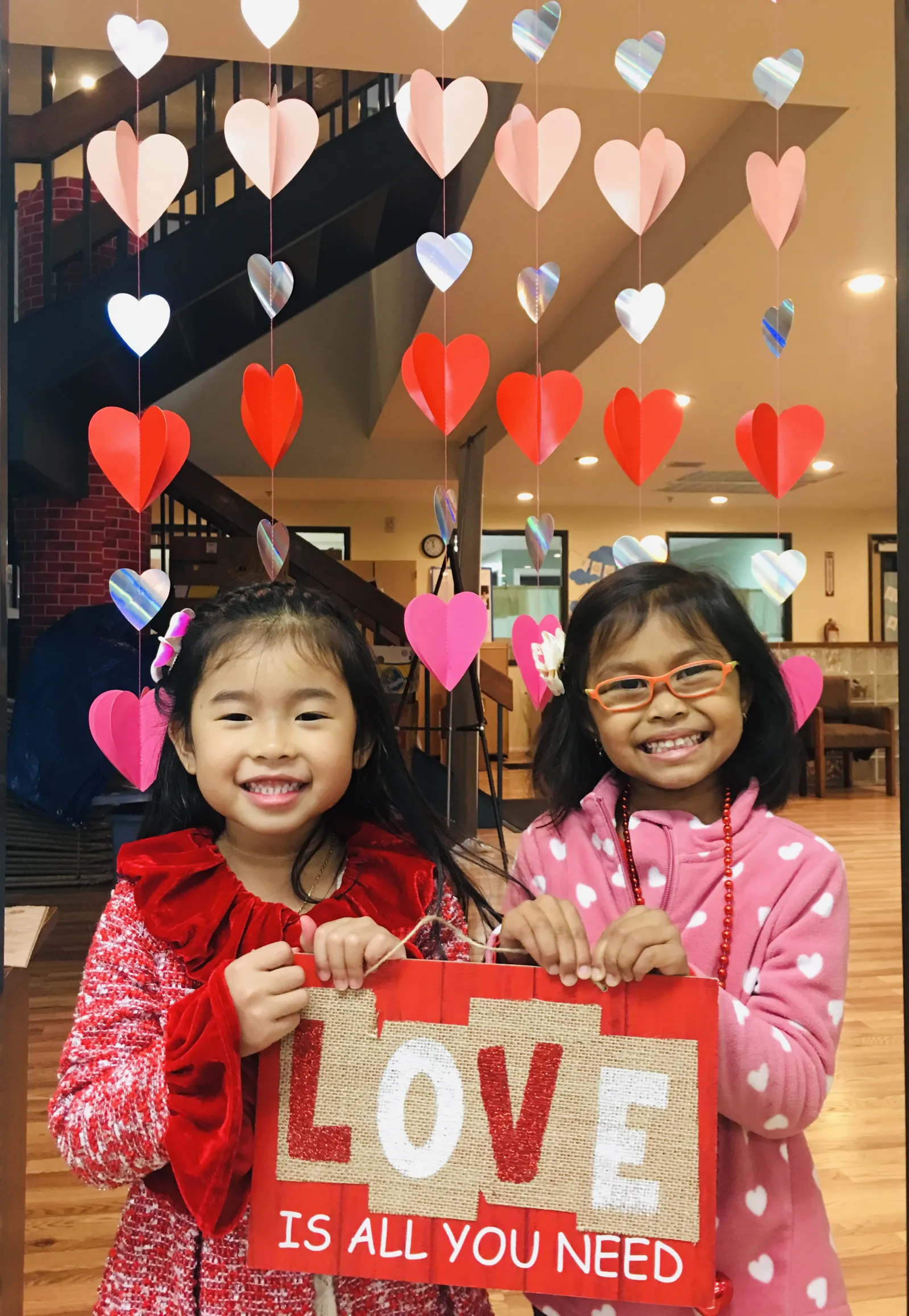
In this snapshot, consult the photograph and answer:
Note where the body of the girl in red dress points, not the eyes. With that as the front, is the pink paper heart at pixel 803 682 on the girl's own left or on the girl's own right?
on the girl's own left

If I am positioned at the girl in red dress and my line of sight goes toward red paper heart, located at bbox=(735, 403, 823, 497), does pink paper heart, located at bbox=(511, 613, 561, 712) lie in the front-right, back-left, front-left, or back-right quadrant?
front-left

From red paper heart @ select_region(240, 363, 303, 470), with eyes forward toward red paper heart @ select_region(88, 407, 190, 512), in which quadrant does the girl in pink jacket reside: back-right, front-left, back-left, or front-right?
back-left

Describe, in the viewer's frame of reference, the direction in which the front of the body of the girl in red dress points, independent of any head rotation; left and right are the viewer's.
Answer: facing the viewer
